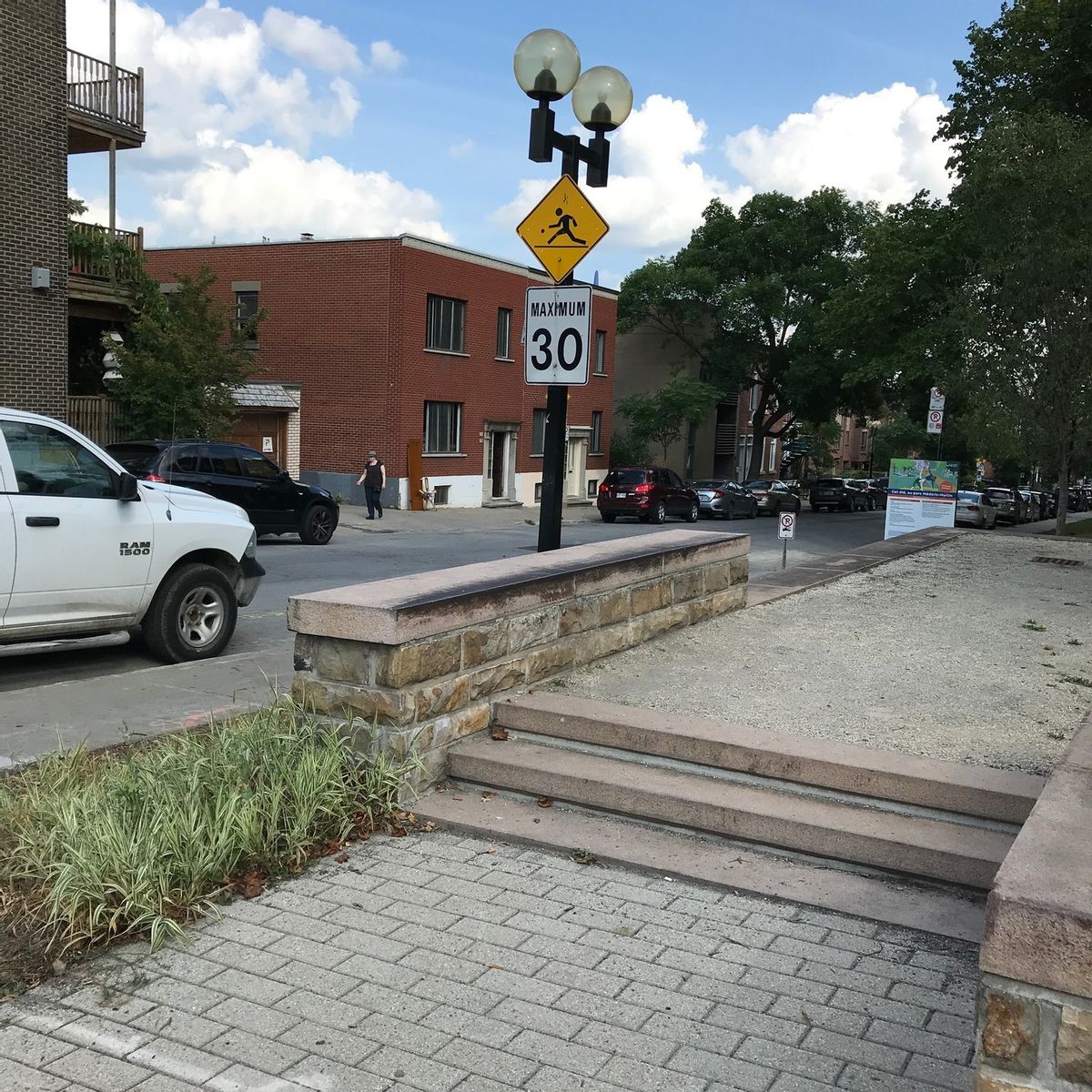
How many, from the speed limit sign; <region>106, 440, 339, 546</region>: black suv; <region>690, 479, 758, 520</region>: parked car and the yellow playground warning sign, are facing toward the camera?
2

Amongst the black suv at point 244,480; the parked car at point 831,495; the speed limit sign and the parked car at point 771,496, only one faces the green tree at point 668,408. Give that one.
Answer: the black suv

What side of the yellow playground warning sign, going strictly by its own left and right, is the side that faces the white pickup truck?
right

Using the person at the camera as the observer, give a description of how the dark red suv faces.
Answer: facing away from the viewer and to the right of the viewer

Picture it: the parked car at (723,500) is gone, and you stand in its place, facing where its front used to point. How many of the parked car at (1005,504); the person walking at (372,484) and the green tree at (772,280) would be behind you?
1

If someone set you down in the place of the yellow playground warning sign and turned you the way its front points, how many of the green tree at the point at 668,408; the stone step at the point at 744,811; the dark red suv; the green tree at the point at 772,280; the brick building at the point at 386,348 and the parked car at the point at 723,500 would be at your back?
5

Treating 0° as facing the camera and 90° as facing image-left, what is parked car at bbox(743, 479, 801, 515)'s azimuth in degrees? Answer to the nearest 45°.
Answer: approximately 225°

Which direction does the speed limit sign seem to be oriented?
toward the camera

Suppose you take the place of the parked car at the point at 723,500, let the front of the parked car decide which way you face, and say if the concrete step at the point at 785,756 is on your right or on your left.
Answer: on your right

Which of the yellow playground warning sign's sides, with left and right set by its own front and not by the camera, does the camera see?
front

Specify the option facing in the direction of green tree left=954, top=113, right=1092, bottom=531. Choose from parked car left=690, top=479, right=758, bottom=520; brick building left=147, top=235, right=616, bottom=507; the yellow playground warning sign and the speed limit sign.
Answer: the brick building

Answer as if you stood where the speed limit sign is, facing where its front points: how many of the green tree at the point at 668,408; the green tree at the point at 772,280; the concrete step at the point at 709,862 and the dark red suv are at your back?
3

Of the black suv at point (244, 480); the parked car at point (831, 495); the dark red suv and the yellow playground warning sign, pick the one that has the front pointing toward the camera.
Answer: the yellow playground warning sign

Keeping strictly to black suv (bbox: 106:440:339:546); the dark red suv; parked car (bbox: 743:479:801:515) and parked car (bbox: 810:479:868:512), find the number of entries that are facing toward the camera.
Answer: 0

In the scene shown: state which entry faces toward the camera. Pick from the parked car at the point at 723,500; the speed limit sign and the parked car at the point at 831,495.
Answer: the speed limit sign

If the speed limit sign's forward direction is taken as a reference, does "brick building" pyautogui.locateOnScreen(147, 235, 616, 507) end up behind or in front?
behind

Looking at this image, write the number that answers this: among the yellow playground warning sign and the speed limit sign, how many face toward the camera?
2

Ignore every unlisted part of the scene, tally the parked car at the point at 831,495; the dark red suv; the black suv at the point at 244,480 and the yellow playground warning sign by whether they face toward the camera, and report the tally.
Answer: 1

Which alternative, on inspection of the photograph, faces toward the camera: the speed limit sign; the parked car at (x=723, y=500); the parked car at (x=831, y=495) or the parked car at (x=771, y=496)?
the speed limit sign
